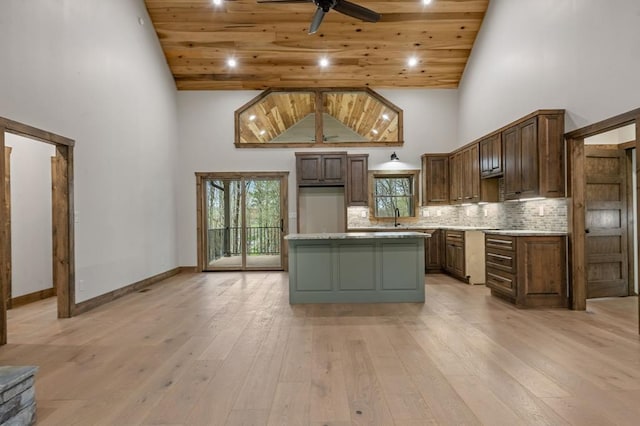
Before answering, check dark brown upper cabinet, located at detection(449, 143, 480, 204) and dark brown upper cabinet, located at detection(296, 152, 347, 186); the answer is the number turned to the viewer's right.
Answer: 0

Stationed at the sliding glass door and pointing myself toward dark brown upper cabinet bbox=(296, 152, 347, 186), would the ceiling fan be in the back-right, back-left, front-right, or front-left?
front-right

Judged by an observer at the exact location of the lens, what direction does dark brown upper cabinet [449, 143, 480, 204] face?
facing the viewer and to the left of the viewer

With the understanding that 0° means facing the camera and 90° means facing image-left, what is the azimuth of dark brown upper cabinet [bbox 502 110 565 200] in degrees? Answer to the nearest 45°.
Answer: approximately 45°

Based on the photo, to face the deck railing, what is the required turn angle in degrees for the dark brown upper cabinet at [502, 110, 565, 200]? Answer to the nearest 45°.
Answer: approximately 45° to its right

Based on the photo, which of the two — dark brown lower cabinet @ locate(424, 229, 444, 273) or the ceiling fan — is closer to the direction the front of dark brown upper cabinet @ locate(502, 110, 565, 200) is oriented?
the ceiling fan

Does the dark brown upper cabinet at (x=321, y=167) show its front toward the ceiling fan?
yes

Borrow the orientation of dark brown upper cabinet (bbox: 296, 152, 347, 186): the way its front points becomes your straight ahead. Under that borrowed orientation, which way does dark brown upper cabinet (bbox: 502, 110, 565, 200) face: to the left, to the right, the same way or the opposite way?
to the right

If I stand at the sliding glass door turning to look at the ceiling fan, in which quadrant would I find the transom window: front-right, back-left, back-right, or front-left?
front-left

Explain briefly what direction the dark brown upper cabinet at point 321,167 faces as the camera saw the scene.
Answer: facing the viewer
